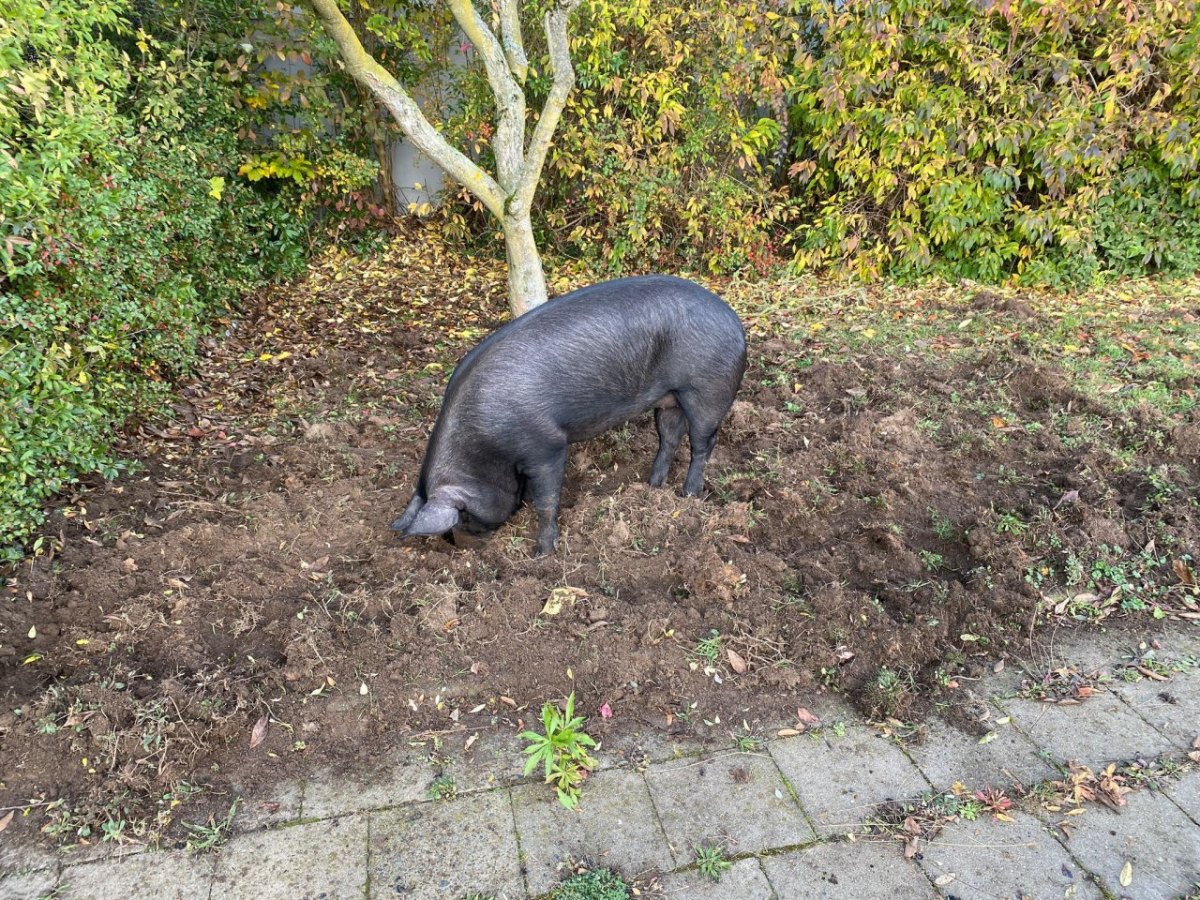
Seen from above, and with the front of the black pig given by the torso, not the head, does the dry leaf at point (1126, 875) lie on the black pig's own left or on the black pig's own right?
on the black pig's own left

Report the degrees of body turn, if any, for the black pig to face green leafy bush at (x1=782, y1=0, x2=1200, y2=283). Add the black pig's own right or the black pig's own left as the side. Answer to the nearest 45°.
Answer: approximately 180°

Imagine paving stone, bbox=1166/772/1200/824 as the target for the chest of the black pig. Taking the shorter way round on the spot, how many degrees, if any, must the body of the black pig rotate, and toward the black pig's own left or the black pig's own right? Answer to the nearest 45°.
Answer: approximately 90° to the black pig's own left

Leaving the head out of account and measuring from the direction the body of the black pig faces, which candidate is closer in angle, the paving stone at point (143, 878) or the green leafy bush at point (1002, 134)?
the paving stone

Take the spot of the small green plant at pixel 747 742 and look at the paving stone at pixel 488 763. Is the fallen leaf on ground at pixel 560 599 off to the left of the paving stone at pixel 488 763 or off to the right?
right

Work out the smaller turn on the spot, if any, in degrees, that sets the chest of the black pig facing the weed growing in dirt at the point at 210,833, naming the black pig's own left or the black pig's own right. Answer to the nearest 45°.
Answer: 0° — it already faces it

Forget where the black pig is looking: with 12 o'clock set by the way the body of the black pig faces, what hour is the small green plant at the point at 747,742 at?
The small green plant is roughly at 10 o'clock from the black pig.

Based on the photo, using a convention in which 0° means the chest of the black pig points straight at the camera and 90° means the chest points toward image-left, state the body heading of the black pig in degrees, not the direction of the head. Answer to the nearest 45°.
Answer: approximately 45°
